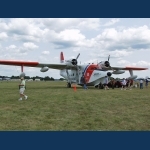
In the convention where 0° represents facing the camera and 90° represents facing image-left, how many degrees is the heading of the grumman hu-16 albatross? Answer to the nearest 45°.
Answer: approximately 315°
